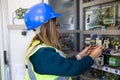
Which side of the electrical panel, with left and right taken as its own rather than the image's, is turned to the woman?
front

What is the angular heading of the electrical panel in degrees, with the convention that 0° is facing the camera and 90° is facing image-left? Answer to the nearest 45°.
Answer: approximately 45°

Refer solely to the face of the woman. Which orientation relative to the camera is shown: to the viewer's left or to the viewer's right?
to the viewer's right

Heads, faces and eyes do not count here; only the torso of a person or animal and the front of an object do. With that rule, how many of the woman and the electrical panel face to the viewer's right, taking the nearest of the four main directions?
1

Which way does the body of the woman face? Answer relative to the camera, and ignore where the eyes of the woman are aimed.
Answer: to the viewer's right
